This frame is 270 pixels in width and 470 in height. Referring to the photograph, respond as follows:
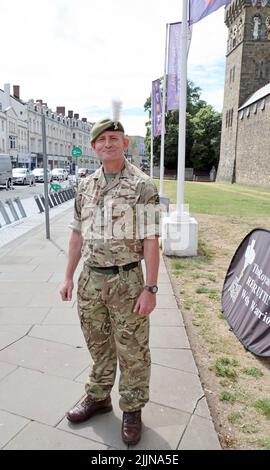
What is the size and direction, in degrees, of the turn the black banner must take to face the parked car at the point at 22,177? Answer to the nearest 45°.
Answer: approximately 90° to its right

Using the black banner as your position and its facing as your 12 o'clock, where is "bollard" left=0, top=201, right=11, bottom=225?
The bollard is roughly at 3 o'clock from the black banner.

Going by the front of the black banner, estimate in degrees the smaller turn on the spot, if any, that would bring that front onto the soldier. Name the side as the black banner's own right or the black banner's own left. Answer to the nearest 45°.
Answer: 0° — it already faces them

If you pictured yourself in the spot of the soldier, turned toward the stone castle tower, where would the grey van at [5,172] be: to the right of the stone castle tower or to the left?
left

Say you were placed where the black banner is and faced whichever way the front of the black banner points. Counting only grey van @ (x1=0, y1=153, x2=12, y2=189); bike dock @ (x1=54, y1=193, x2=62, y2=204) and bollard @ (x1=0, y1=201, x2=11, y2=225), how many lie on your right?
3

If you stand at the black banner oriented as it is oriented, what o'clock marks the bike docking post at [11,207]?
The bike docking post is roughly at 3 o'clock from the black banner.

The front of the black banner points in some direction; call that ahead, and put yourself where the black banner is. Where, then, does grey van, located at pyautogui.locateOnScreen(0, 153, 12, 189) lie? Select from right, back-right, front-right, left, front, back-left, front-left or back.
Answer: right

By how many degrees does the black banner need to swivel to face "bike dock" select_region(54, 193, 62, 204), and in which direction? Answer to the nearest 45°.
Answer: approximately 90° to its right

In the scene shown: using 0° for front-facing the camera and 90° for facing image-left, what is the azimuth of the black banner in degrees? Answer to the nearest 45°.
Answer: approximately 45°
